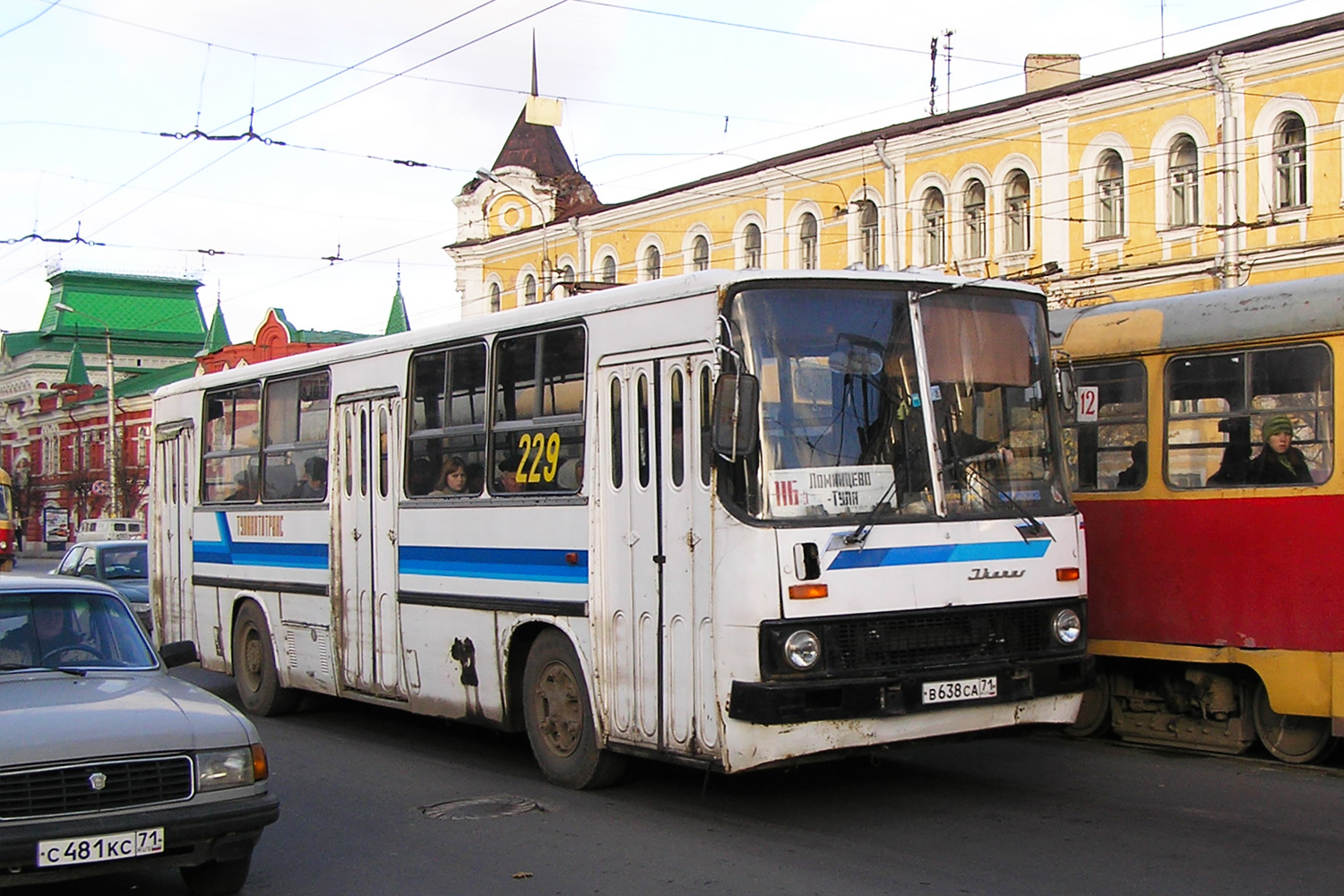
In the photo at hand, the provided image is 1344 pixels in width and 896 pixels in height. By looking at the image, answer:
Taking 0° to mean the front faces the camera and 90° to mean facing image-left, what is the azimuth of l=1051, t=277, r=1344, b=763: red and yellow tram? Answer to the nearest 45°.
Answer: approximately 135°

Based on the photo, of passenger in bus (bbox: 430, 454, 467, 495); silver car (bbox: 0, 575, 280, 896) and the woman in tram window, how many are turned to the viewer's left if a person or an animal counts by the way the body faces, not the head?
0

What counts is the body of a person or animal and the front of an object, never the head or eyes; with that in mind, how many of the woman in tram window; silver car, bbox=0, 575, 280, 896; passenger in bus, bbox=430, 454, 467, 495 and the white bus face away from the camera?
0

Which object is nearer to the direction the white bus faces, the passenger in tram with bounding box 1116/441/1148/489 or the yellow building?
the passenger in tram

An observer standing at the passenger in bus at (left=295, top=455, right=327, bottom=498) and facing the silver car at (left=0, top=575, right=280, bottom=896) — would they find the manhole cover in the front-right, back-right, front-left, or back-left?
front-left

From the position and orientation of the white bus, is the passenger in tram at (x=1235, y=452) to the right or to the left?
on its left

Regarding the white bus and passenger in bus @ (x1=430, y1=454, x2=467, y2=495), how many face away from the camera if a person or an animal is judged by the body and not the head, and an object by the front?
0

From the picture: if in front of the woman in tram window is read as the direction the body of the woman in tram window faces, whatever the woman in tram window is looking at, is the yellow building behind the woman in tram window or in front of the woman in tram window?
behind

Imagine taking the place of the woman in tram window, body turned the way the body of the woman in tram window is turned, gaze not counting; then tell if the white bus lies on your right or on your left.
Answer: on your right

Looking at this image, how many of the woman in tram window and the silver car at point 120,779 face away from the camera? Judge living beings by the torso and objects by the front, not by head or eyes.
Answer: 0

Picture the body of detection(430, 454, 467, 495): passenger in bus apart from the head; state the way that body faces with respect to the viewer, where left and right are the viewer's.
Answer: facing the viewer and to the right of the viewer

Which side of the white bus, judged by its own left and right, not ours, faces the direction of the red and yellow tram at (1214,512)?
left

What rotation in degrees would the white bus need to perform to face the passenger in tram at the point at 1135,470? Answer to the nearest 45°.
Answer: approximately 90° to its left

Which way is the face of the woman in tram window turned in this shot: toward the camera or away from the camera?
toward the camera
